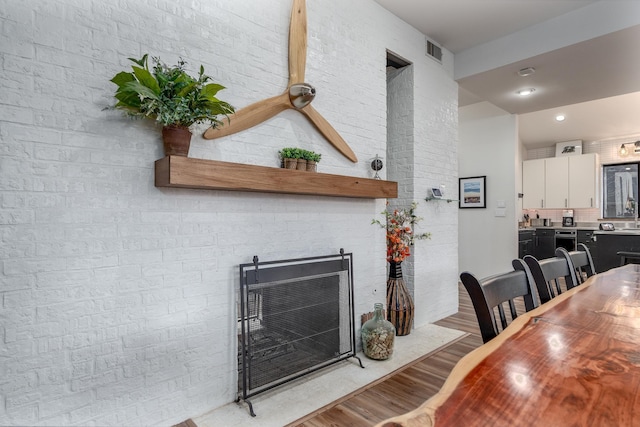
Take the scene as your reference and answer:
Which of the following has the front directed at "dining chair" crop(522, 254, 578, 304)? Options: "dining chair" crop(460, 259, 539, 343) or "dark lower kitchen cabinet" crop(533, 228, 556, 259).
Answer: the dark lower kitchen cabinet

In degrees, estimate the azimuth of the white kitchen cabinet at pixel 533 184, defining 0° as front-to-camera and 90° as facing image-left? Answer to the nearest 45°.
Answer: approximately 0°

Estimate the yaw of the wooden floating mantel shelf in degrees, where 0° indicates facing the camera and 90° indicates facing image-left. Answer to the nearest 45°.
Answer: approximately 315°

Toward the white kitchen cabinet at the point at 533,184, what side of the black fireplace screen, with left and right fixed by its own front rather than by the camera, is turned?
left

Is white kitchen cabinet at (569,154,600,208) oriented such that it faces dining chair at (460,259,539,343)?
yes

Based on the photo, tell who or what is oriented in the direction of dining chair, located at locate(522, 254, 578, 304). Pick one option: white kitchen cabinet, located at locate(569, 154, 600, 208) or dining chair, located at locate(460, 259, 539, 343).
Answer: the white kitchen cabinet

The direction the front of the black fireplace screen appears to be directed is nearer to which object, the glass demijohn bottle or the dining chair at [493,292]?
the dining chair

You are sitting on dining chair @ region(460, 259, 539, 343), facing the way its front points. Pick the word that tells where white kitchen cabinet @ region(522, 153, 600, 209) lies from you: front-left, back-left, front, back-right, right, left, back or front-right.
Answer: back-left

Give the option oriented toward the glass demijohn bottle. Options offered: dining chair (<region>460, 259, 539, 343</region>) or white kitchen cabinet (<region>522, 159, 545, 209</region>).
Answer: the white kitchen cabinet

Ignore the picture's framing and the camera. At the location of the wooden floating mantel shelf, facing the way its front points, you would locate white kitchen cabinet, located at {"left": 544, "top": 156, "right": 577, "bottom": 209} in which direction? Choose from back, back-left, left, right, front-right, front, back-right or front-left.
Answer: left
